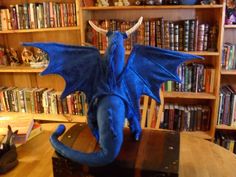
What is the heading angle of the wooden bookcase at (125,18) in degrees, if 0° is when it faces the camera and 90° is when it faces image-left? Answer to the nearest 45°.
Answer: approximately 0°

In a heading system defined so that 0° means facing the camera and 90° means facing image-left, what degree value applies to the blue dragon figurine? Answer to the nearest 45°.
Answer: approximately 180°

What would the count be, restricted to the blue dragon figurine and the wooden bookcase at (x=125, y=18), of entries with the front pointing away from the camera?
1

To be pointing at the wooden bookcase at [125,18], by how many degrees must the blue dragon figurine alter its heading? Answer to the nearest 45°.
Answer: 0° — it already faces it

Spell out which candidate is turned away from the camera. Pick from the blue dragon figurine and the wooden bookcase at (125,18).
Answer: the blue dragon figurine

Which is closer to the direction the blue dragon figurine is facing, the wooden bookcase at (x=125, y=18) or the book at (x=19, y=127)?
the wooden bookcase

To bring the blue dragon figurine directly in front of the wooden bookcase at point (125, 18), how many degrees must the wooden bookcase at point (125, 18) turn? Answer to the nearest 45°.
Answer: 0° — it already faces it

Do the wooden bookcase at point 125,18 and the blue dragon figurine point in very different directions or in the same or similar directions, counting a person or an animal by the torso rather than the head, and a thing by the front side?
very different directions

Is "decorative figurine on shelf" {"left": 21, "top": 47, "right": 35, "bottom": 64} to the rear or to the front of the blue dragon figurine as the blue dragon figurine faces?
to the front

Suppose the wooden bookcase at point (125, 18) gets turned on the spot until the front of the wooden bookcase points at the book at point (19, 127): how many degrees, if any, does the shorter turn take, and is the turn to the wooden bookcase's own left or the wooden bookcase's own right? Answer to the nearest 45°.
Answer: approximately 45° to the wooden bookcase's own right

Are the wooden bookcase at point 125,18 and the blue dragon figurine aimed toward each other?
yes

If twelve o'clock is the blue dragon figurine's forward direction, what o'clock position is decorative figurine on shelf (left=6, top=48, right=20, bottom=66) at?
The decorative figurine on shelf is roughly at 11 o'clock from the blue dragon figurine.
